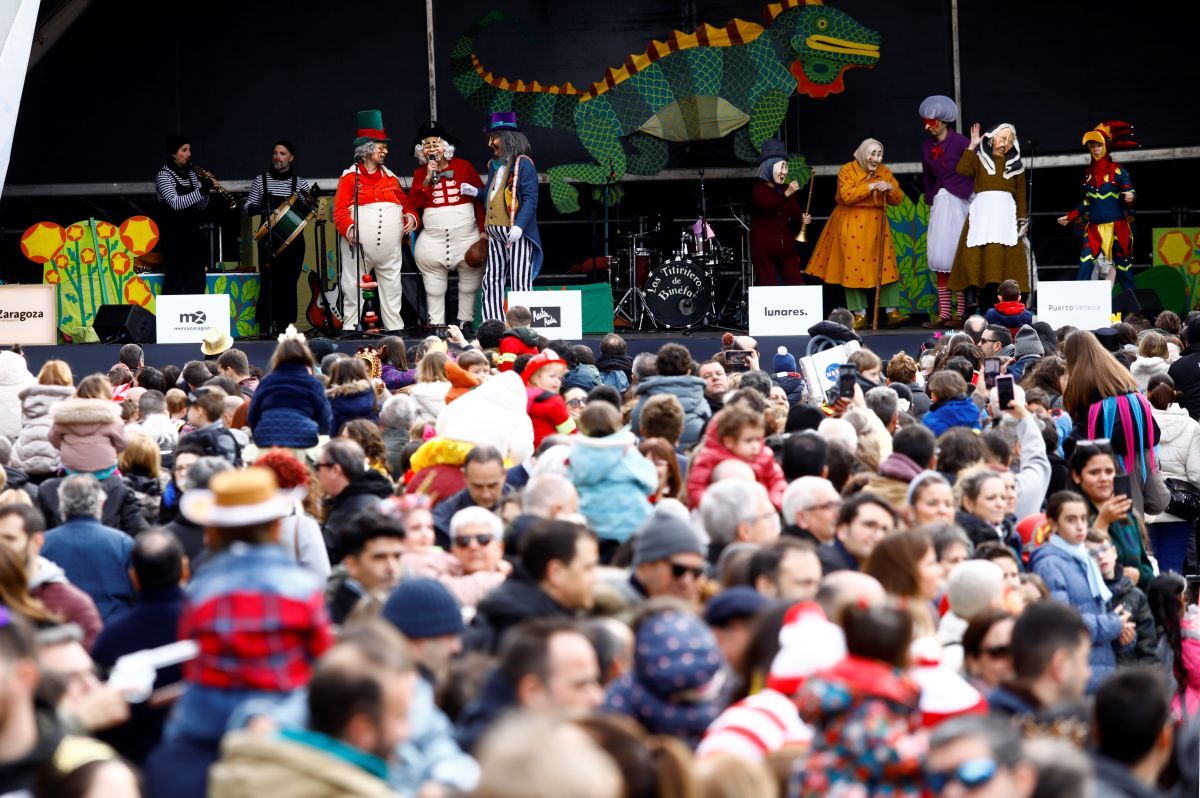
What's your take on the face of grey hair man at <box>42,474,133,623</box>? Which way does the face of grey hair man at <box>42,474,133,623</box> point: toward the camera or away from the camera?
away from the camera

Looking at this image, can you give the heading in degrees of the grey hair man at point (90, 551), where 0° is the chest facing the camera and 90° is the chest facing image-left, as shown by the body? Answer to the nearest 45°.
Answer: approximately 180°

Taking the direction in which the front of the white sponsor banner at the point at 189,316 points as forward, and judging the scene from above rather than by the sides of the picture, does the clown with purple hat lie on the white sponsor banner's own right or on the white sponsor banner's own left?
on the white sponsor banner's own left

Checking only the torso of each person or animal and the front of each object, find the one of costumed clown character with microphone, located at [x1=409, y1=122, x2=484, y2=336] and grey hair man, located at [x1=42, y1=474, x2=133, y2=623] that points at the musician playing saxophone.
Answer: the grey hair man

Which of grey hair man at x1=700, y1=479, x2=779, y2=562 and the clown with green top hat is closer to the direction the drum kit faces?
the grey hair man

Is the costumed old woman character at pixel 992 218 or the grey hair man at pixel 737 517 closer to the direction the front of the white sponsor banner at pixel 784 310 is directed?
the grey hair man

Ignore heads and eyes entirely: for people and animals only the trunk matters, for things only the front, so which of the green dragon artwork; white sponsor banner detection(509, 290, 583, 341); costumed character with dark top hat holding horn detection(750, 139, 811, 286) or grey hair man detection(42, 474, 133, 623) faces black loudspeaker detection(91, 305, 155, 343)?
the grey hair man

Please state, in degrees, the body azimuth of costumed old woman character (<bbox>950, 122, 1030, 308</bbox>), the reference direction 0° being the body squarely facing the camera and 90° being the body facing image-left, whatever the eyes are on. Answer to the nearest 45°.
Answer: approximately 0°

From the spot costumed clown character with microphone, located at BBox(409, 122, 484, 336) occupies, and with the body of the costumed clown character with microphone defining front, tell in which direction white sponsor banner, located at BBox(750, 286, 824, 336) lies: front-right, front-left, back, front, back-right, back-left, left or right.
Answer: front-left

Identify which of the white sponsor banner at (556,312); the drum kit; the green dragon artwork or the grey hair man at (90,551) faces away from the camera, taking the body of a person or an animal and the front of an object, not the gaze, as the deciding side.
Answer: the grey hair man

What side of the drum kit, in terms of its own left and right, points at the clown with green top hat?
right

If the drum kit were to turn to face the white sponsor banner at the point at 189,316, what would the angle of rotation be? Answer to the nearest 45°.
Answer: approximately 45° to its right

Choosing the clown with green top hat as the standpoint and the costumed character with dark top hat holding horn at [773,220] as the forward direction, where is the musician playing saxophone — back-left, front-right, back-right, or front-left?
back-left
